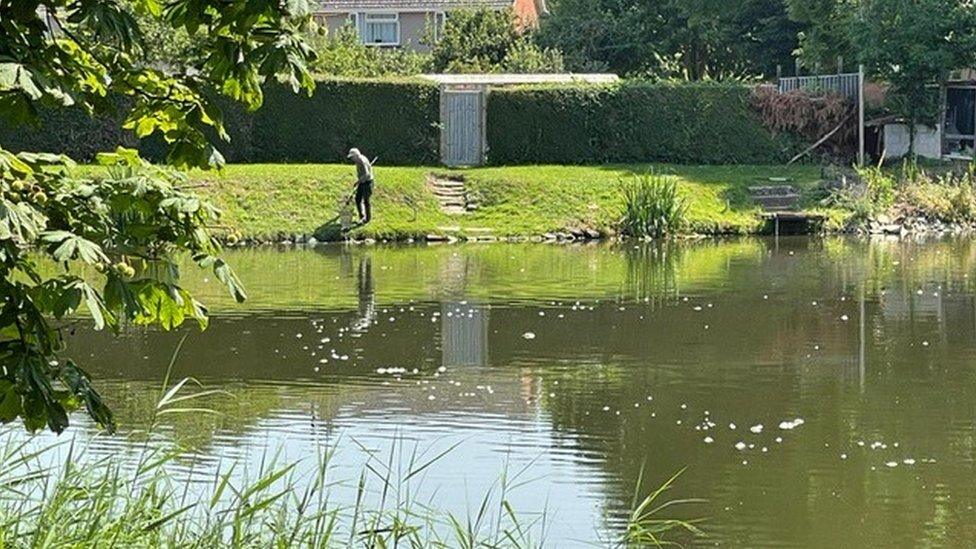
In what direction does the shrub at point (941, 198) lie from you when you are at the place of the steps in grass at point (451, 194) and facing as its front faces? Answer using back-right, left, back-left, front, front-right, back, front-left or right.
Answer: left

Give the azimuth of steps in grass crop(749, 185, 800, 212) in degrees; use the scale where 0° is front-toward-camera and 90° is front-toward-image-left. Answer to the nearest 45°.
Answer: approximately 0°

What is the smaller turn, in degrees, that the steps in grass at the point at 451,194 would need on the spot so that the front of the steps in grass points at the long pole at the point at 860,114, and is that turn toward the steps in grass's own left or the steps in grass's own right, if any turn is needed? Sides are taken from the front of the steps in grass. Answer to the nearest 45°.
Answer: approximately 90° to the steps in grass's own left

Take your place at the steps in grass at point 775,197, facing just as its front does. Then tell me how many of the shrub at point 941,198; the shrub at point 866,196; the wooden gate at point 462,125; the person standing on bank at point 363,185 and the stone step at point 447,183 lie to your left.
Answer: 2

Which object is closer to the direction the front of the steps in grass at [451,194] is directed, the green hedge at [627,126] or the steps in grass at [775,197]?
the steps in grass

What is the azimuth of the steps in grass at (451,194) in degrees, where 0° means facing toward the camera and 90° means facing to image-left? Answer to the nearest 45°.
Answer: approximately 0°

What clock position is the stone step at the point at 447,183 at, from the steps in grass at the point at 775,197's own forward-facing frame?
The stone step is roughly at 3 o'clock from the steps in grass.

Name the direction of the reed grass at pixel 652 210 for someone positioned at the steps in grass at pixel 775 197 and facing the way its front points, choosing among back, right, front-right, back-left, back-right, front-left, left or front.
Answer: front-right

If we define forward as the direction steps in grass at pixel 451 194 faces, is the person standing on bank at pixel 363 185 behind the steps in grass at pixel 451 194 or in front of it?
in front

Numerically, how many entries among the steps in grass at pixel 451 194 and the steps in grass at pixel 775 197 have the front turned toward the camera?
2

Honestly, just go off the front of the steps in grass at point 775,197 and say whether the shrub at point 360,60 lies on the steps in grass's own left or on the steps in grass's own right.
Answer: on the steps in grass's own right

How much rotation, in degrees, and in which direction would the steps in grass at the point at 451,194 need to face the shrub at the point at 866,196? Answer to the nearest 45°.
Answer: approximately 90° to its left
